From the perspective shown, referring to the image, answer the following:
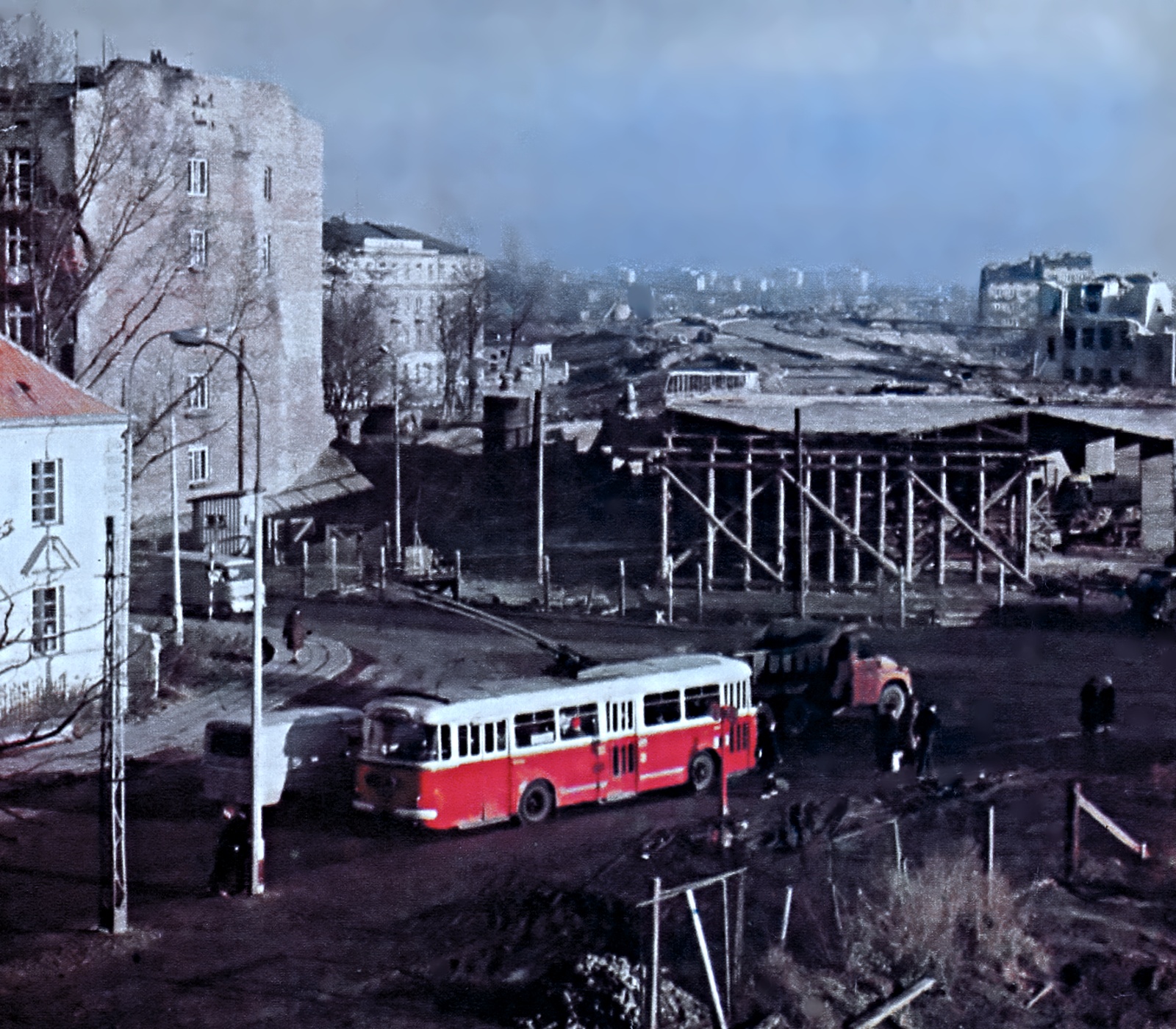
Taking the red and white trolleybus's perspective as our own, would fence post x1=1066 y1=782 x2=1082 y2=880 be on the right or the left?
on its right

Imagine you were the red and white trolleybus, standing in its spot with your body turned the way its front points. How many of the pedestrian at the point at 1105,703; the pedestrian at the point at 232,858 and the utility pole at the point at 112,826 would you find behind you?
2

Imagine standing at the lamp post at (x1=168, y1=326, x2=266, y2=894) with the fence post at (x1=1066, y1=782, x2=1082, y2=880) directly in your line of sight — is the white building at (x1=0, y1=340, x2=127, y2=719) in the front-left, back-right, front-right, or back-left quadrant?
back-left

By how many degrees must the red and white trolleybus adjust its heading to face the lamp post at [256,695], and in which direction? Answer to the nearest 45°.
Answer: approximately 180°

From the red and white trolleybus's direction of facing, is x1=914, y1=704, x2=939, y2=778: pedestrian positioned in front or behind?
in front

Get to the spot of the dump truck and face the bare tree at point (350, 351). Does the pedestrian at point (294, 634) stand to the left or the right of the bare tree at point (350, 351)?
left

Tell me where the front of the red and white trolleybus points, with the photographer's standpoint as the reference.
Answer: facing away from the viewer and to the right of the viewer

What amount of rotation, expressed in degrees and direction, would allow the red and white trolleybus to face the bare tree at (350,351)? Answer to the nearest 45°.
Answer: approximately 45° to its left
